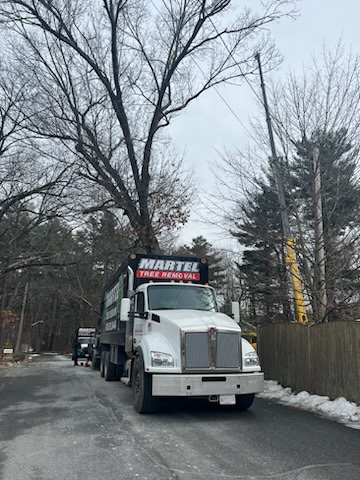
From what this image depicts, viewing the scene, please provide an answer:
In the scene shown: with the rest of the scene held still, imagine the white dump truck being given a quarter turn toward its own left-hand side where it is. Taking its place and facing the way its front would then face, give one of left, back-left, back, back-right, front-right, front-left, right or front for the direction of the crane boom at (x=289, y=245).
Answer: front

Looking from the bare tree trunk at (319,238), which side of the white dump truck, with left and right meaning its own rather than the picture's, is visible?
left

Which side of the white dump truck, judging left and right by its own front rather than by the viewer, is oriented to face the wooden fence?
left

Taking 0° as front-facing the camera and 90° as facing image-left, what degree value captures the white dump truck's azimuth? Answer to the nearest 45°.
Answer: approximately 315°

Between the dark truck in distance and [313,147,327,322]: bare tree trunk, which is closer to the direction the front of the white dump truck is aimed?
the bare tree trunk
